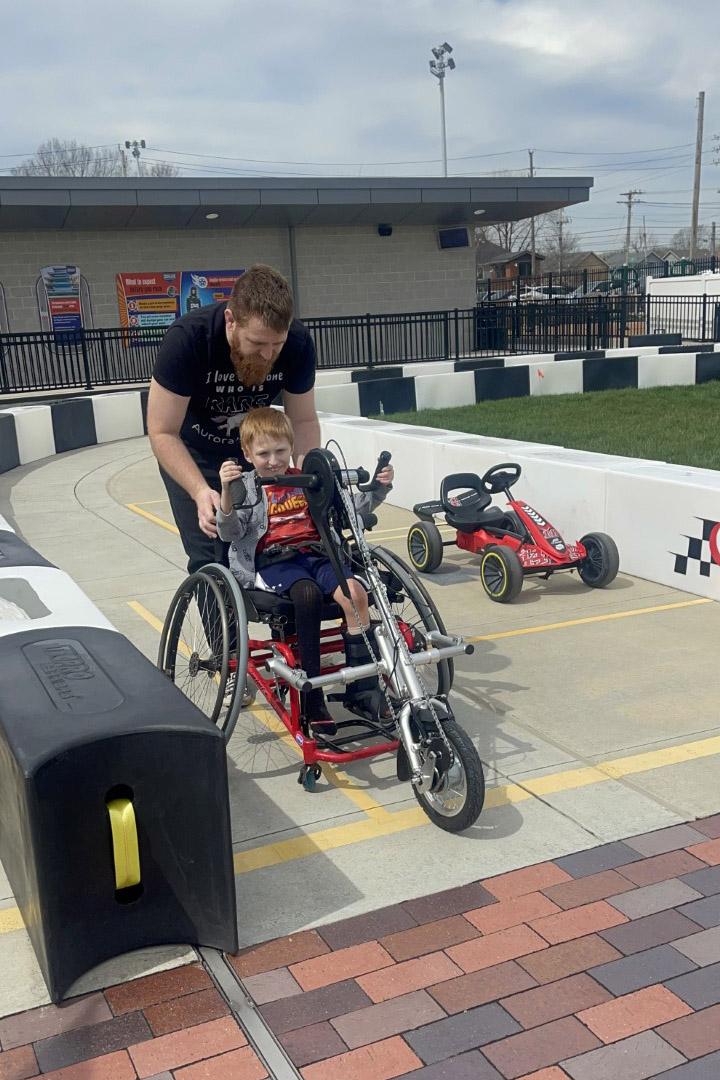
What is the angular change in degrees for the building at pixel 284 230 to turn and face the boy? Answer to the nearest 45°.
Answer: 0° — it already faces them

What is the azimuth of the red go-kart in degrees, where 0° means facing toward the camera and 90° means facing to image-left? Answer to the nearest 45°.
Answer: approximately 315°

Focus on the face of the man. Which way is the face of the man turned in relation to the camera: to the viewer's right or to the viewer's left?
to the viewer's right

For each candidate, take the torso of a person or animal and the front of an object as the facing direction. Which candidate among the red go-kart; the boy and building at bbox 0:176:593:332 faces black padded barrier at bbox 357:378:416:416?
the building

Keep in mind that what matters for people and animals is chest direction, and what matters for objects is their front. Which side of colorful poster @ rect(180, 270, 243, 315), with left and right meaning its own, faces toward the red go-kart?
front

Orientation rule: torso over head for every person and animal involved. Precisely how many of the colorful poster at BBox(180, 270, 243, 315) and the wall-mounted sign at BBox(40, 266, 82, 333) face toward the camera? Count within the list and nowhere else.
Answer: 2

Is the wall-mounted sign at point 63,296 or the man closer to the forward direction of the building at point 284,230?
the man

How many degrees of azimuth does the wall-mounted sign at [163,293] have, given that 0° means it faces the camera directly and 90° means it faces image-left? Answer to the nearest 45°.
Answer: approximately 0°
